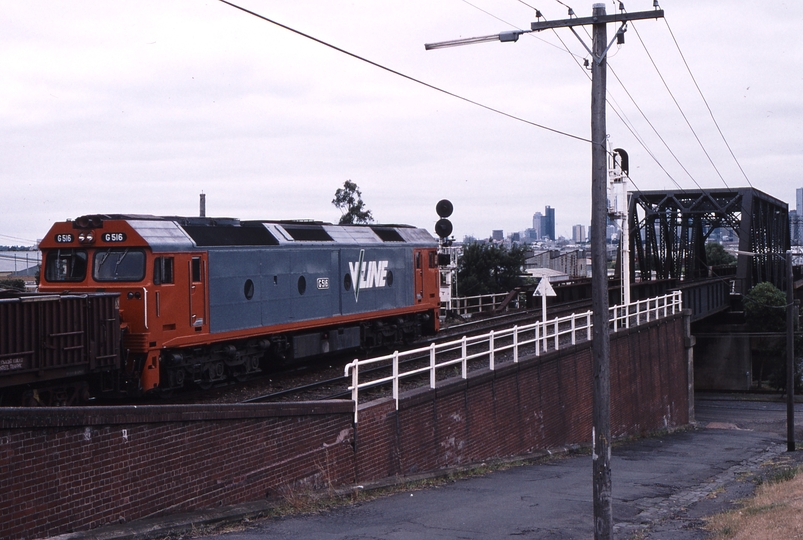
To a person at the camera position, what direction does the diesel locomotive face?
facing the viewer and to the left of the viewer

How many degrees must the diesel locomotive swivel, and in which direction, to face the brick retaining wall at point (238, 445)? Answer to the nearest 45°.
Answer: approximately 45° to its left

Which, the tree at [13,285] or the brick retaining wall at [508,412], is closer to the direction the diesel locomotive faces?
the tree

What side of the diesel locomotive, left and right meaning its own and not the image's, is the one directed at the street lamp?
left

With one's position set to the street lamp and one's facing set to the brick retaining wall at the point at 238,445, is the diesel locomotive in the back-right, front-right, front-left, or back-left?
front-right

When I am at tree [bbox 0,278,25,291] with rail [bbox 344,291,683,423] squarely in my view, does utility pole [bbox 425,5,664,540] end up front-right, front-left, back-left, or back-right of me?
front-right
